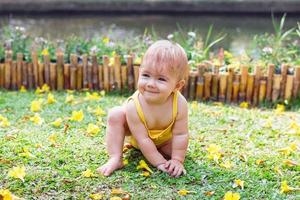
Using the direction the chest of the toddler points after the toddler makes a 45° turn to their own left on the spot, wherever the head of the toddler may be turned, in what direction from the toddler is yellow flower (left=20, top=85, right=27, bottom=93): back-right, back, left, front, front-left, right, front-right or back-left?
back

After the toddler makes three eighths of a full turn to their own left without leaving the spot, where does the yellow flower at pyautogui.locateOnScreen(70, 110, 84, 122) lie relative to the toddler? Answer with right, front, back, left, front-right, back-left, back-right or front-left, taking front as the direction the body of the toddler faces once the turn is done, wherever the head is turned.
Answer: left

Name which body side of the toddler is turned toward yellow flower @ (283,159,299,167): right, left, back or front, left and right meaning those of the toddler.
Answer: left

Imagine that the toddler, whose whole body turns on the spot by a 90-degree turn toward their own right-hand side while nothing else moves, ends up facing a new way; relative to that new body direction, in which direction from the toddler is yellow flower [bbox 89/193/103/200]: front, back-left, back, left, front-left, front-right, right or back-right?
front-left

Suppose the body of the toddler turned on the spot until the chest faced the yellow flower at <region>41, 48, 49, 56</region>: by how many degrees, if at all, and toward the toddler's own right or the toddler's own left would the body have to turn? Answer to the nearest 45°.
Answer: approximately 135° to the toddler's own right

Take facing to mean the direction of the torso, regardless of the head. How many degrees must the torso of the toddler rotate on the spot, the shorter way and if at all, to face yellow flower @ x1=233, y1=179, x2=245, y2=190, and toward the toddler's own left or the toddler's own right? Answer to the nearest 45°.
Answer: approximately 90° to the toddler's own left

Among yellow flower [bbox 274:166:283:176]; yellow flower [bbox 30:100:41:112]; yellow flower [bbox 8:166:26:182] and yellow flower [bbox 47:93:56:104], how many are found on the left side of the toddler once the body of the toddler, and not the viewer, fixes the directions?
1

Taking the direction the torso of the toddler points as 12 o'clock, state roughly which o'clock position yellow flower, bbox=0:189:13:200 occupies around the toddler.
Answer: The yellow flower is roughly at 2 o'clock from the toddler.

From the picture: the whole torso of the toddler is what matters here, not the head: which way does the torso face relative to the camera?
toward the camera

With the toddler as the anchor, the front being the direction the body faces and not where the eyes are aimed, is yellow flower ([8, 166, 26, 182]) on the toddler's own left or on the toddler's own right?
on the toddler's own right
